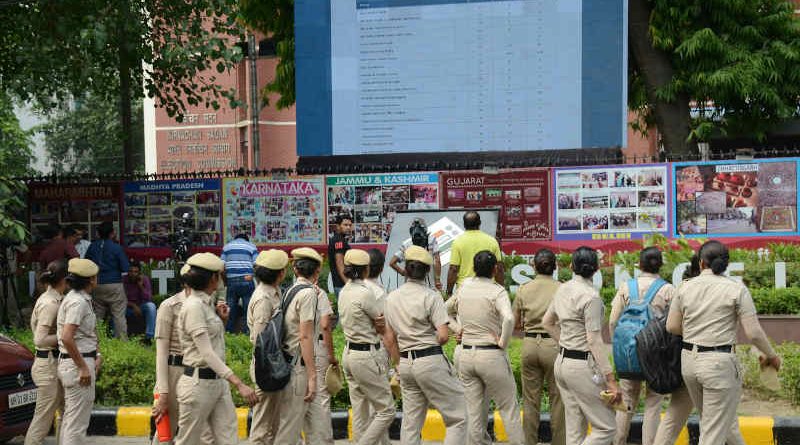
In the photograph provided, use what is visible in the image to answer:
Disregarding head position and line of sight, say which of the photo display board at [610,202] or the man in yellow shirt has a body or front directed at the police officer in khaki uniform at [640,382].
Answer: the photo display board

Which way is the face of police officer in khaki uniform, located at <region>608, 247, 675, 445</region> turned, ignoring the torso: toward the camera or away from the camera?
away from the camera

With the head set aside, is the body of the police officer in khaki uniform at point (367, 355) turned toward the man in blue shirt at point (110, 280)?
no

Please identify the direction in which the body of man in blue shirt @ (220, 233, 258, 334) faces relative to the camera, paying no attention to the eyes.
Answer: away from the camera

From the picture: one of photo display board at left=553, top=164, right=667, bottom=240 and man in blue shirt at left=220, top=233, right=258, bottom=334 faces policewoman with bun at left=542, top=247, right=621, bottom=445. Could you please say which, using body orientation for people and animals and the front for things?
the photo display board

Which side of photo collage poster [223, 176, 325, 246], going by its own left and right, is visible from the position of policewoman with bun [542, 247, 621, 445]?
front

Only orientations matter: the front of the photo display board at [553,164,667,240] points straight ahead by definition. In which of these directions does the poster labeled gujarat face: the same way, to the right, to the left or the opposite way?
the same way

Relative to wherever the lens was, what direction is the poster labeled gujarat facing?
facing the viewer

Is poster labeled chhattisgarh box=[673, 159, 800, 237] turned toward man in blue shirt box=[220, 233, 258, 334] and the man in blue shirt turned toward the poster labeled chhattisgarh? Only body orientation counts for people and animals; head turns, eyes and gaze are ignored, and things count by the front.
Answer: no

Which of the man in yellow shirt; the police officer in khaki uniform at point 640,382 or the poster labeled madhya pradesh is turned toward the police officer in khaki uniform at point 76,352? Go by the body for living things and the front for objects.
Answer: the poster labeled madhya pradesh

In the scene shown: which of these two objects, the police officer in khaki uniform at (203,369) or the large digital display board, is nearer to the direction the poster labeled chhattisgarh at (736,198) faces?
the police officer in khaki uniform

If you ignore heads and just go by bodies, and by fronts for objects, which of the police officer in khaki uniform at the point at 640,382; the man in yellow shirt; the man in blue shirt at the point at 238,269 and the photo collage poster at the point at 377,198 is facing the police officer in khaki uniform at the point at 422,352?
the photo collage poster

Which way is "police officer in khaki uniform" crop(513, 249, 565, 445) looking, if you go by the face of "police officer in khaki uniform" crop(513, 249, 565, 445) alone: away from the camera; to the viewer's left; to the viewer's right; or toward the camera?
away from the camera

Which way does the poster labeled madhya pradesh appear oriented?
toward the camera

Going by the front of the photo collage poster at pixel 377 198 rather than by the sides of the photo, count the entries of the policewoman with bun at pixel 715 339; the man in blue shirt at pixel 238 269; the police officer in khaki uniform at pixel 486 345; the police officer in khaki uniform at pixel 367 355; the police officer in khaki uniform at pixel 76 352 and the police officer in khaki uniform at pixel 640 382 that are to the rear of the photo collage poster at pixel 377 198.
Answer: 0

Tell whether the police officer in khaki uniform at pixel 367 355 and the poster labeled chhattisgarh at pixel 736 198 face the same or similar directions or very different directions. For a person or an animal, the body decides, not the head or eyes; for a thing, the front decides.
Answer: very different directions
